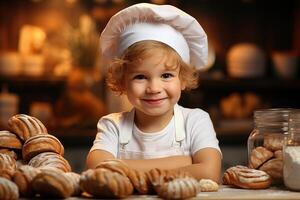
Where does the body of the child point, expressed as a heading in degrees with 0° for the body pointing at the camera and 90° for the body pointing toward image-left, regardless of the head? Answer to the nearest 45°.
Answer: approximately 0°

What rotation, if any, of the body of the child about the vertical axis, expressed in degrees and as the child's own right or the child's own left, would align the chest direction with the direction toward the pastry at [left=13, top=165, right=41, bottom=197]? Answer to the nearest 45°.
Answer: approximately 45° to the child's own right
